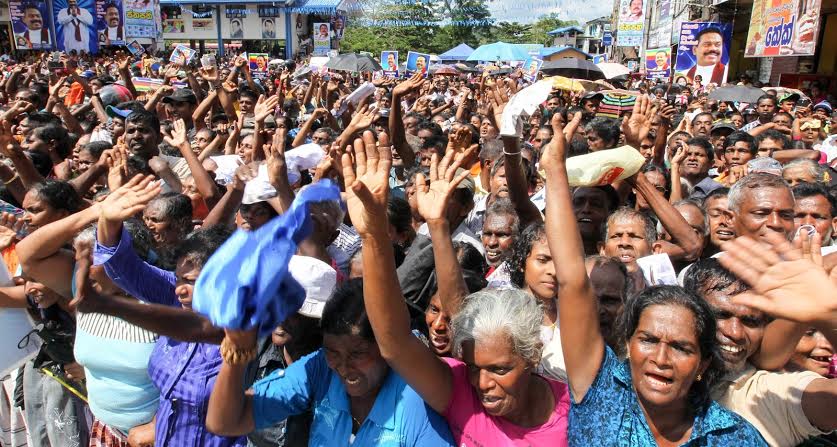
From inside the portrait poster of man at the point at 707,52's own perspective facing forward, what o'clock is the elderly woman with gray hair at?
The elderly woman with gray hair is roughly at 12 o'clock from the portrait poster of man.

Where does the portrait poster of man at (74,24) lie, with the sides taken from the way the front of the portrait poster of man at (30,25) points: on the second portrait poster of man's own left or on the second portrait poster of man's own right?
on the second portrait poster of man's own left

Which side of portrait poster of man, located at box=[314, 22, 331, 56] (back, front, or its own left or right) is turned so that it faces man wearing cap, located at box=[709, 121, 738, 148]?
front

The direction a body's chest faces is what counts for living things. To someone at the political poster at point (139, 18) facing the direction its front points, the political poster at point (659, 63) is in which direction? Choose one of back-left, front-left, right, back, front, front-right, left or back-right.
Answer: front-left

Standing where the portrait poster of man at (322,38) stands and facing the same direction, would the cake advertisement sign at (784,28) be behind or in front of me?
in front
